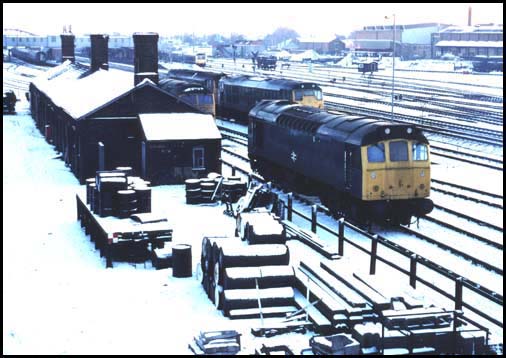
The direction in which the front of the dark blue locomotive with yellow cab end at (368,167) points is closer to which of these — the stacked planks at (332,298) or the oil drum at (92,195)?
the stacked planks

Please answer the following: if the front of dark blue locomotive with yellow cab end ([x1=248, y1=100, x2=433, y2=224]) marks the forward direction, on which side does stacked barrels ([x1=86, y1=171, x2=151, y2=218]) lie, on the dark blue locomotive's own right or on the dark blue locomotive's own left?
on the dark blue locomotive's own right

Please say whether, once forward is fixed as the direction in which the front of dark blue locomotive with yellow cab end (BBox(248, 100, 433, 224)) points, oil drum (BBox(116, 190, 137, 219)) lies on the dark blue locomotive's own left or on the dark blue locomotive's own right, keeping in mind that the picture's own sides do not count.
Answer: on the dark blue locomotive's own right

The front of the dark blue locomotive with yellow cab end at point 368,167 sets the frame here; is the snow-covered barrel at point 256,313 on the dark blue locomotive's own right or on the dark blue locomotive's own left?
on the dark blue locomotive's own right

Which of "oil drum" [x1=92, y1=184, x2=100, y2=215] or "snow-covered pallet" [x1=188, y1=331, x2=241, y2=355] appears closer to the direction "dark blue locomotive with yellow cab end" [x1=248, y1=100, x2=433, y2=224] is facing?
the snow-covered pallet

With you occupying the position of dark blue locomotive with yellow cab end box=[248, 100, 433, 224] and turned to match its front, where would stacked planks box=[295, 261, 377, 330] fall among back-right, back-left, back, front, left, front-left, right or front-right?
front-right

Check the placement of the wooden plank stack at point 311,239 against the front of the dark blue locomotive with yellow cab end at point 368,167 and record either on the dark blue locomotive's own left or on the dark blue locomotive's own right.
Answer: on the dark blue locomotive's own right

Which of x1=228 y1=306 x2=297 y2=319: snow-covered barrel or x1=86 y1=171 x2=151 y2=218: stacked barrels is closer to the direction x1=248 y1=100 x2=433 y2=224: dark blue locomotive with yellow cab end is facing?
the snow-covered barrel

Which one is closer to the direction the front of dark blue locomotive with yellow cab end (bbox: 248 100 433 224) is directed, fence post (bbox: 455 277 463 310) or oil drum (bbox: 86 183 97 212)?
the fence post

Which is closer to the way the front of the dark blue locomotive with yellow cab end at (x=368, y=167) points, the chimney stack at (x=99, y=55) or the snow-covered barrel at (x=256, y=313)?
the snow-covered barrel

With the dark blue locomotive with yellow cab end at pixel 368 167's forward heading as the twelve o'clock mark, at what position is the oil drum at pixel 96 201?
The oil drum is roughly at 4 o'clock from the dark blue locomotive with yellow cab end.

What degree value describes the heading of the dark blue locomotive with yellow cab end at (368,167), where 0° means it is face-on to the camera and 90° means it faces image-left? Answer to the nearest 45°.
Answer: approximately 315°

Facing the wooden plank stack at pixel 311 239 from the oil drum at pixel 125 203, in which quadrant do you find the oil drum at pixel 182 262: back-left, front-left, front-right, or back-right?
front-right

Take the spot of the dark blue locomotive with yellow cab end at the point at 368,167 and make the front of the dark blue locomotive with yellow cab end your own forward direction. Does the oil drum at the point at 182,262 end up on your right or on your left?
on your right

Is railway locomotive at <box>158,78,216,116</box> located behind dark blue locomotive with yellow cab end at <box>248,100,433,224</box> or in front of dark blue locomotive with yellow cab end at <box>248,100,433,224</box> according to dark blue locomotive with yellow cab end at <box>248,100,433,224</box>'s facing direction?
behind
